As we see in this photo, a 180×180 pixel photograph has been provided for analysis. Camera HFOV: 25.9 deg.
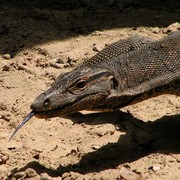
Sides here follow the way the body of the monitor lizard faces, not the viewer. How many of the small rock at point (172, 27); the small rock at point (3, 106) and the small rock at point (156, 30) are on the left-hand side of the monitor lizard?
0

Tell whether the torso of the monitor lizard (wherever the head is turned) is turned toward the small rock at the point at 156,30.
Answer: no

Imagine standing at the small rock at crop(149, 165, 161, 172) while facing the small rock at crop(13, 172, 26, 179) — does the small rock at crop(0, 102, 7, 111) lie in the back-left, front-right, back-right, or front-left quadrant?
front-right

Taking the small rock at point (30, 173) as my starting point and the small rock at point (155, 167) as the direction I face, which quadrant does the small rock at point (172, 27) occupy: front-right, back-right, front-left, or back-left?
front-left

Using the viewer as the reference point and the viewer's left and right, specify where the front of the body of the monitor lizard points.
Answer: facing to the left of the viewer

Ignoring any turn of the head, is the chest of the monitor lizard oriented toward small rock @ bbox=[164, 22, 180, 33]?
no
